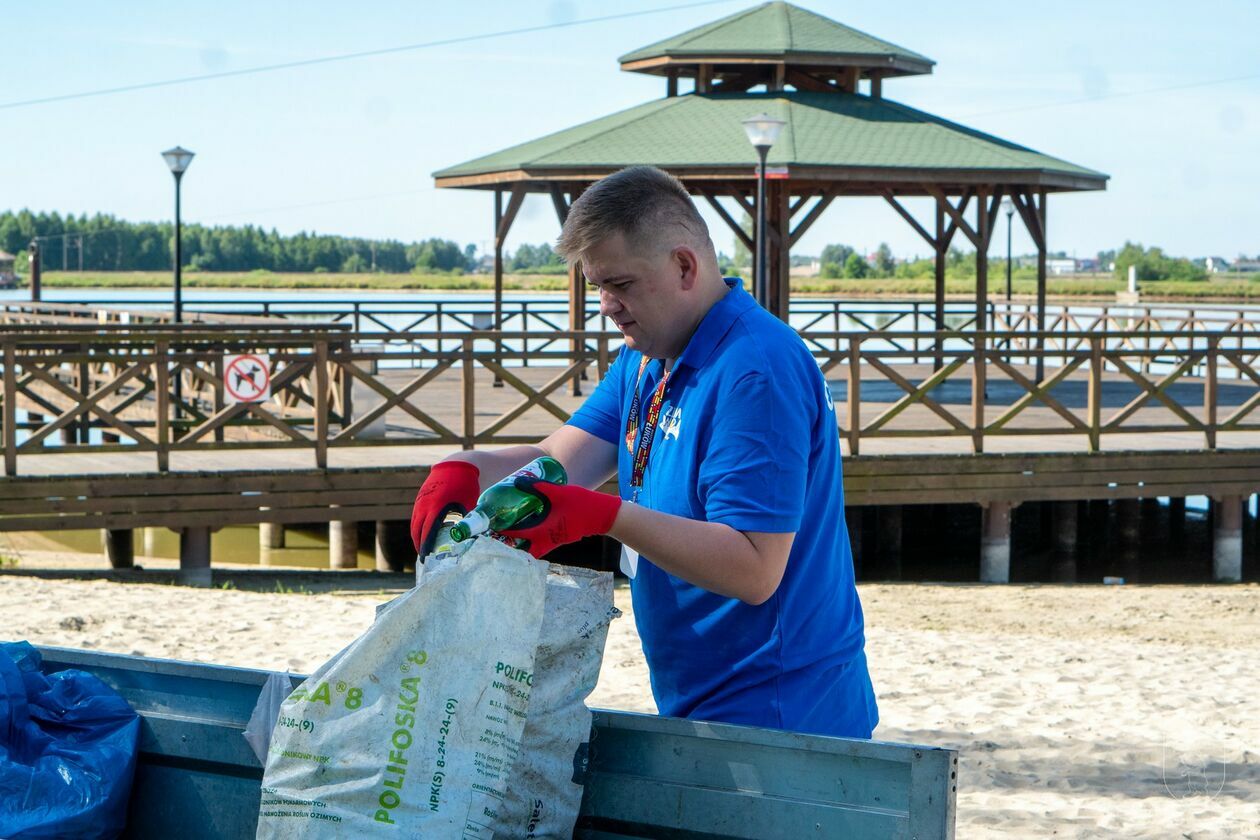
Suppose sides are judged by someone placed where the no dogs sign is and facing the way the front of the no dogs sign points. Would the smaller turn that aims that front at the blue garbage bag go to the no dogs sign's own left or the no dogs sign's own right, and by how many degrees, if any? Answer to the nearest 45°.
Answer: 0° — it already faces it

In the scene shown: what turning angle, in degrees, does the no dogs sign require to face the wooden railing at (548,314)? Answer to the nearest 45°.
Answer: approximately 180°

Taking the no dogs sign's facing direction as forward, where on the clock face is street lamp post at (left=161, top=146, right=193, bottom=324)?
The street lamp post is roughly at 6 o'clock from the no dogs sign.

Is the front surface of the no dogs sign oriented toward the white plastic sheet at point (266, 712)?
yes

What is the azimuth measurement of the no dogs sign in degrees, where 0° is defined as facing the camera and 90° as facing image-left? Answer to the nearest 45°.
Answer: approximately 0°

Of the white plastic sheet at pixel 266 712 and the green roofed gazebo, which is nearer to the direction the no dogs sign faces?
the white plastic sheet
